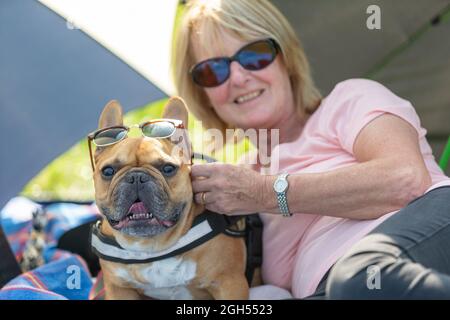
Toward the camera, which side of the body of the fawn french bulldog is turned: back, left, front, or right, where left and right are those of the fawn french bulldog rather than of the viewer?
front

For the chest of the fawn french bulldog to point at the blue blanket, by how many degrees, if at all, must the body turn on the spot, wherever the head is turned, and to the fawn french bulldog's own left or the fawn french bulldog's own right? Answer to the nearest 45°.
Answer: approximately 135° to the fawn french bulldog's own right

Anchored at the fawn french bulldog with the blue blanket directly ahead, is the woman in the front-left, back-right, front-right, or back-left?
back-right

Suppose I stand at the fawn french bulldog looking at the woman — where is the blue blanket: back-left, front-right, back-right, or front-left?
back-left
